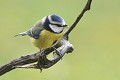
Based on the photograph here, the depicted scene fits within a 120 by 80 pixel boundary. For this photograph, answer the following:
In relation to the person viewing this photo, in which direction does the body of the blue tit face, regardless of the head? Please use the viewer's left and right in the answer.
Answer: facing the viewer and to the right of the viewer
